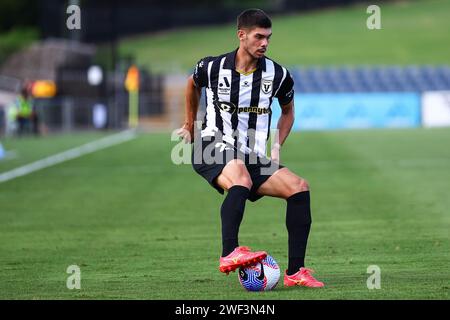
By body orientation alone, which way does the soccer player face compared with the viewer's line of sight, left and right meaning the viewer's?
facing the viewer and to the right of the viewer

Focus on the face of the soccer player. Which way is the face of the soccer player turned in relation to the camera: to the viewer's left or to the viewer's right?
to the viewer's right
